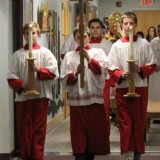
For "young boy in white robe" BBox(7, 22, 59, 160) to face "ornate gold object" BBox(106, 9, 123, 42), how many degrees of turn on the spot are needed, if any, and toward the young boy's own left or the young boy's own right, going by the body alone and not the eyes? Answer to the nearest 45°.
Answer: approximately 135° to the young boy's own left

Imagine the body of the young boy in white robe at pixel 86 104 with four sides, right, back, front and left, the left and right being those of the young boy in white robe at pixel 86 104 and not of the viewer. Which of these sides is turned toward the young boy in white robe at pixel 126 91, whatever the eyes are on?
left

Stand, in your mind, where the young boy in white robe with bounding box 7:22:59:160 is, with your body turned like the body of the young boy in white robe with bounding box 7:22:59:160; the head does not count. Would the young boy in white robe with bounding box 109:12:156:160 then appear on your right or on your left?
on your left

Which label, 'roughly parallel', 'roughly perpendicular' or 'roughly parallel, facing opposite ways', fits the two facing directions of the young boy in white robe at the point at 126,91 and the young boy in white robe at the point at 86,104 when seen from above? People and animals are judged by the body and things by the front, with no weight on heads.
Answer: roughly parallel

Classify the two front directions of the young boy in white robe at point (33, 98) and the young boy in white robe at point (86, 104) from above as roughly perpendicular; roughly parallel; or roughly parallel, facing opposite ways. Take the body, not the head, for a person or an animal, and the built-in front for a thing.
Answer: roughly parallel

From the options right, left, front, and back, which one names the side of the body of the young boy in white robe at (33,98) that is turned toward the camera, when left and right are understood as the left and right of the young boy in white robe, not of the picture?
front

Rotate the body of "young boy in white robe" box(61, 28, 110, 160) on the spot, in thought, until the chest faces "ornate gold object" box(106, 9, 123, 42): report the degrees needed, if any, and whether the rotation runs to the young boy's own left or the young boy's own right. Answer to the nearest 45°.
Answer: approximately 180°

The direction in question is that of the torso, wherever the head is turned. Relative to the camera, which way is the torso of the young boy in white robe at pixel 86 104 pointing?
toward the camera

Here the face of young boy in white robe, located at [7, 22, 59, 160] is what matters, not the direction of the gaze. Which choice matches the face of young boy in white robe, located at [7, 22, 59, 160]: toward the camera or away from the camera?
toward the camera

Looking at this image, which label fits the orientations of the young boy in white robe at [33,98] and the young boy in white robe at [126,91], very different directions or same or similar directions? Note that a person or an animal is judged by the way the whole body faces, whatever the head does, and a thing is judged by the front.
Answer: same or similar directions

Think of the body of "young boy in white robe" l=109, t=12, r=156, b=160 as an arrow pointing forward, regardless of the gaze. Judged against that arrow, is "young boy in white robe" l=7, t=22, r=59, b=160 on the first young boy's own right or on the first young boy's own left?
on the first young boy's own right

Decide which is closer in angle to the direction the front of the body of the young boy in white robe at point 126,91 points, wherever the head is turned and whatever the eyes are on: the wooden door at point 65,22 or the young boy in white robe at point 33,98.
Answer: the young boy in white robe

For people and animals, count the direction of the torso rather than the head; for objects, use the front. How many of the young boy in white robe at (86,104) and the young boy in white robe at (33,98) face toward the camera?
2

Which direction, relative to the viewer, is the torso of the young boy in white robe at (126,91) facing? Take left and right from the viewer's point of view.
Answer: facing the viewer

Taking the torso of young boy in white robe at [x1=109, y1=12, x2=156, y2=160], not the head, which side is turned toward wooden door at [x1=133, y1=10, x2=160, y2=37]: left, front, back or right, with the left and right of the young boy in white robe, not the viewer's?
back

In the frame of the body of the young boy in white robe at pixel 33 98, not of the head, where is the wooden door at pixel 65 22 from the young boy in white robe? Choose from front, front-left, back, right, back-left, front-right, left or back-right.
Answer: back
